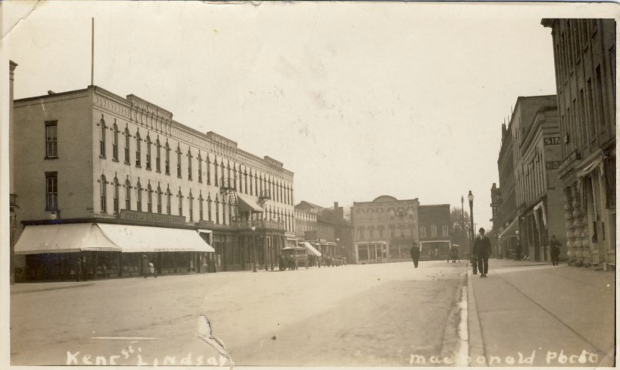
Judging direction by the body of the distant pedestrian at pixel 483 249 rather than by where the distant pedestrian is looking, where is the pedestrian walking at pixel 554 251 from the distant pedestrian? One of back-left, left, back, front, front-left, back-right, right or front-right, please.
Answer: back-left

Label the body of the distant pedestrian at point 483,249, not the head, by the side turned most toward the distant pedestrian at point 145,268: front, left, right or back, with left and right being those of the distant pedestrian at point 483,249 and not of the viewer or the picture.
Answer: right

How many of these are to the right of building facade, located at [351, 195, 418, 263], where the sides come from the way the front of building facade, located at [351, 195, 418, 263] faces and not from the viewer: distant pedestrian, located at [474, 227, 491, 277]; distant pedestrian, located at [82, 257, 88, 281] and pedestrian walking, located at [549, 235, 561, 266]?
1

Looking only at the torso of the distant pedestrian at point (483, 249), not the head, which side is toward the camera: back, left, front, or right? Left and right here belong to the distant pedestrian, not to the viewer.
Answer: front

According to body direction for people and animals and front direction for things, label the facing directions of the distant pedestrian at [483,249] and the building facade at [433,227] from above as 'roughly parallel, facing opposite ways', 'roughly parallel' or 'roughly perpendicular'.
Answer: roughly parallel

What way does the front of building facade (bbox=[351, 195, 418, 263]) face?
toward the camera

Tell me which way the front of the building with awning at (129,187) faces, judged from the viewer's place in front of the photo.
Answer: facing the viewer and to the right of the viewer

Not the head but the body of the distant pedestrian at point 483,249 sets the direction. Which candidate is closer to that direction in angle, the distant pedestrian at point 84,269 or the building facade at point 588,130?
the building facade

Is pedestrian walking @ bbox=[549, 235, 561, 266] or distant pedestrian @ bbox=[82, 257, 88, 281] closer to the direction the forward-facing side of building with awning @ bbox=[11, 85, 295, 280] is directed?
the pedestrian walking

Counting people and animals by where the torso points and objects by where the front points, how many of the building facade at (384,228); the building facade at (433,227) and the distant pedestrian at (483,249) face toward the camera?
3
